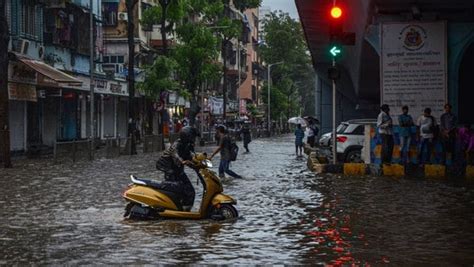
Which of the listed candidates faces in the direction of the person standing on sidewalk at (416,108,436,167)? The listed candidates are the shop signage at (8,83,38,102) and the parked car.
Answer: the shop signage

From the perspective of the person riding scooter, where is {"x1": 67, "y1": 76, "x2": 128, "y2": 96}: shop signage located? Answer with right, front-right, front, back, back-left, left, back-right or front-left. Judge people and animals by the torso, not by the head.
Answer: left

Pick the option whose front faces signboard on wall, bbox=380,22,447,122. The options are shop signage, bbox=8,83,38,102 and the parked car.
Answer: the shop signage

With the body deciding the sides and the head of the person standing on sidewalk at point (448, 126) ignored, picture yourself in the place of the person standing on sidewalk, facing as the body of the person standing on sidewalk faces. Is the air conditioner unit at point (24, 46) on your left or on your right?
on your right

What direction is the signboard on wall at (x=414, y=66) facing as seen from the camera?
toward the camera

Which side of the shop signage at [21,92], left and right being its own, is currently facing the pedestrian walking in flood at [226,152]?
front

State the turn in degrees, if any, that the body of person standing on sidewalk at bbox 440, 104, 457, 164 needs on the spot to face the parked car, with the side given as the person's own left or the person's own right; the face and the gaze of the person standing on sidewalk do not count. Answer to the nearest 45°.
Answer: approximately 135° to the person's own right

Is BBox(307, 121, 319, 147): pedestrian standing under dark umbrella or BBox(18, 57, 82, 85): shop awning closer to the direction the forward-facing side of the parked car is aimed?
the pedestrian standing under dark umbrella

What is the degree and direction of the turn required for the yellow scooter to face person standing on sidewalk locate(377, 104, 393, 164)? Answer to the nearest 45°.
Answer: approximately 45° to its left

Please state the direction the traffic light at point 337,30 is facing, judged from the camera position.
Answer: facing the viewer

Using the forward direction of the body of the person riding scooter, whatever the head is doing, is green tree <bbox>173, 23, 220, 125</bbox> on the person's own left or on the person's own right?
on the person's own left

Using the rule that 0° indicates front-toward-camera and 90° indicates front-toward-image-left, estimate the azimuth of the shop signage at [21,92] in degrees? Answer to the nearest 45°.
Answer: approximately 315°

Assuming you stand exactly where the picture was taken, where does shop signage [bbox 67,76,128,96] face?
facing the viewer and to the right of the viewer
